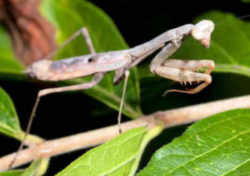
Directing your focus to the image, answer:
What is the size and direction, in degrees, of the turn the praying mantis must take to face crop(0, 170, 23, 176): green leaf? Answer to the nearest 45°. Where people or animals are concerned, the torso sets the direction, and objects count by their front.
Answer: approximately 135° to its right

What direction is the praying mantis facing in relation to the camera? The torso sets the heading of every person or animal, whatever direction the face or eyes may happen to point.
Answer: to the viewer's right

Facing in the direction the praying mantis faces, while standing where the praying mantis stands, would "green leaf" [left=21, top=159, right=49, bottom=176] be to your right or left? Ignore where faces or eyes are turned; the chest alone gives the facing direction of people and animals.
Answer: on your right

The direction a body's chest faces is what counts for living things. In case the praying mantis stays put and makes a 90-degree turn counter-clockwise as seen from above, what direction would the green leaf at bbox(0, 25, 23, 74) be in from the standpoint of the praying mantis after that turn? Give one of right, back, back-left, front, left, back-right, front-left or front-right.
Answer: front-left

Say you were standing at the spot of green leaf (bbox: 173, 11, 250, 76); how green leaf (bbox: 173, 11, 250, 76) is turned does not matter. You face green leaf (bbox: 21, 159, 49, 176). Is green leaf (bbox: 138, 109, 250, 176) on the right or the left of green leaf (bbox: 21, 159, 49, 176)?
left

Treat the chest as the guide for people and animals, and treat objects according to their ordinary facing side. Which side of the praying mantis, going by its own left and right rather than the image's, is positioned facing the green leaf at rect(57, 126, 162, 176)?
right
